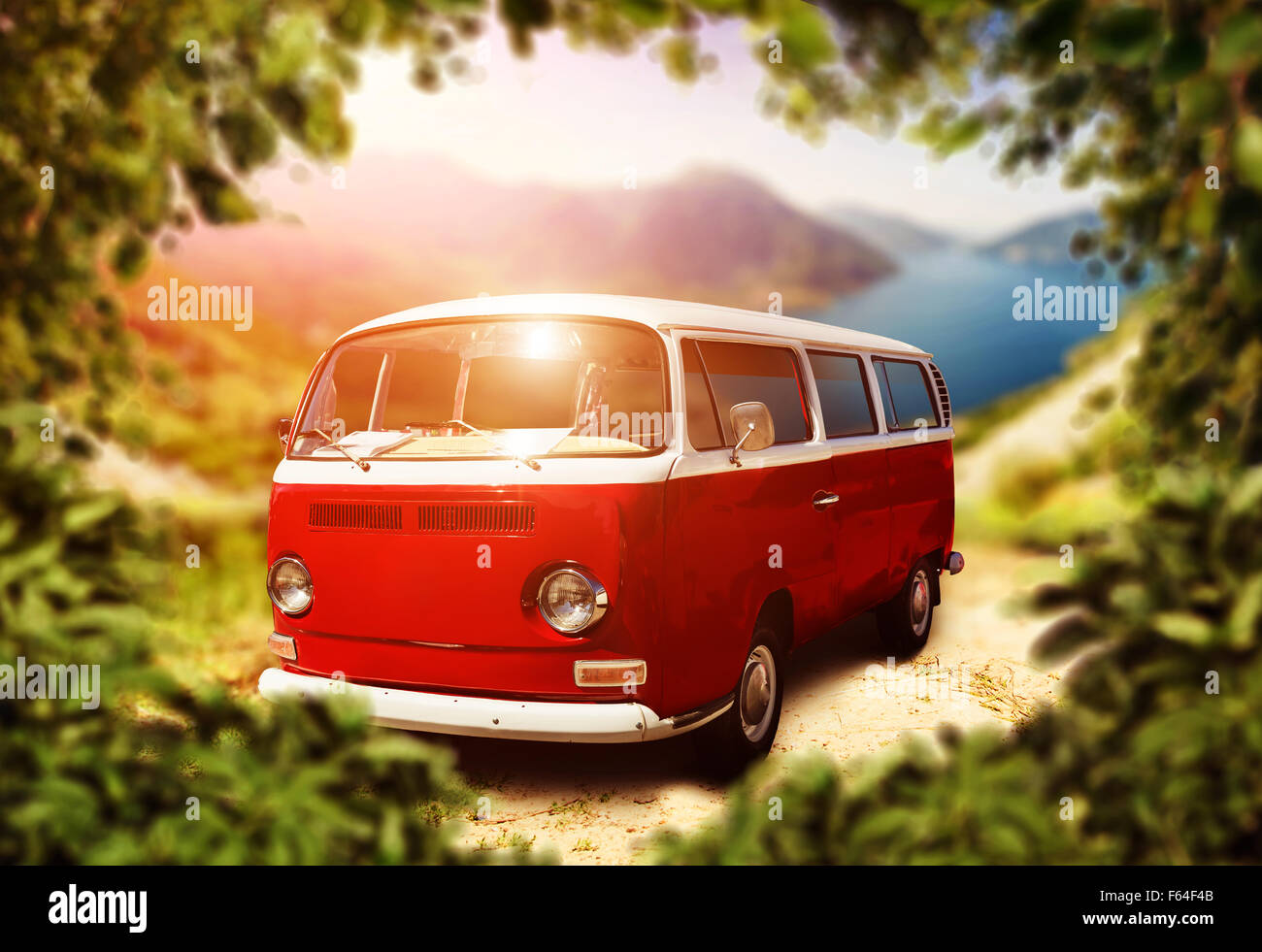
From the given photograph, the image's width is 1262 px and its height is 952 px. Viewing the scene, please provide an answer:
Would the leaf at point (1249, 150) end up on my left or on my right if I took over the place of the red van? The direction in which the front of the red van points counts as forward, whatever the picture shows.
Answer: on my left

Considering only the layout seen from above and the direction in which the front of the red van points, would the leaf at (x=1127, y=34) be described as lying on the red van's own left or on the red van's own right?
on the red van's own left

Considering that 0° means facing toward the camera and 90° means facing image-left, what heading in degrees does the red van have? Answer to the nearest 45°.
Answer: approximately 45°

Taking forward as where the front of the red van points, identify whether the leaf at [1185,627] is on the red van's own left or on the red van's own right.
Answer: on the red van's own left
